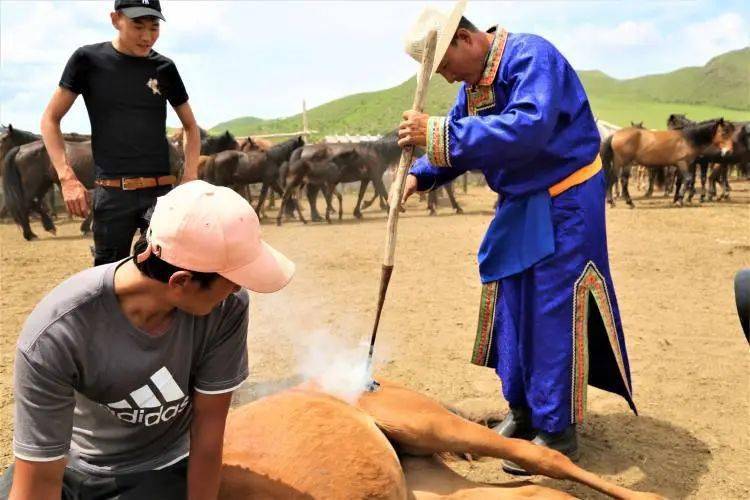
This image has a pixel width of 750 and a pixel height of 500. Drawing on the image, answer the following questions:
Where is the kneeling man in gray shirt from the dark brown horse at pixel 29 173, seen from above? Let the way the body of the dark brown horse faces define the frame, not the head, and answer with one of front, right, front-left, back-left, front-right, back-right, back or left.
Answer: right

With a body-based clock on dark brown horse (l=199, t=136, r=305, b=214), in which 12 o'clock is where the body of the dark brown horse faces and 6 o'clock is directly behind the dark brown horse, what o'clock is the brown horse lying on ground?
The brown horse lying on ground is roughly at 3 o'clock from the dark brown horse.

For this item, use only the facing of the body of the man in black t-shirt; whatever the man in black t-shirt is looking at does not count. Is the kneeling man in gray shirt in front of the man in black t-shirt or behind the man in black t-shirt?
in front

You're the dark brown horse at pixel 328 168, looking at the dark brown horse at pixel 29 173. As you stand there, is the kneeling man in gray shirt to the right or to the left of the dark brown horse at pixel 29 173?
left

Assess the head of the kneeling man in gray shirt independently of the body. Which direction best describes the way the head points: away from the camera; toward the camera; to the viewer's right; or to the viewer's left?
to the viewer's right

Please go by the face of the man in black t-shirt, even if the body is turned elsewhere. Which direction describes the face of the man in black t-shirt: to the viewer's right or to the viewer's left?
to the viewer's right

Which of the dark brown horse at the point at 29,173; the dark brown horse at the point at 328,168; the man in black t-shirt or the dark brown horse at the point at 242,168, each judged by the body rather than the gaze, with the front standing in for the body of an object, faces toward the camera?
the man in black t-shirt

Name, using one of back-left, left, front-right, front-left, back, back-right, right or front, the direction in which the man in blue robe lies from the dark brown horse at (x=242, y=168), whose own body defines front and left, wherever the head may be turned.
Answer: right

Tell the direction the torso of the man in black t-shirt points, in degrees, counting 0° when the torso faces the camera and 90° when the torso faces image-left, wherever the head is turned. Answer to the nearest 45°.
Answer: approximately 0°
